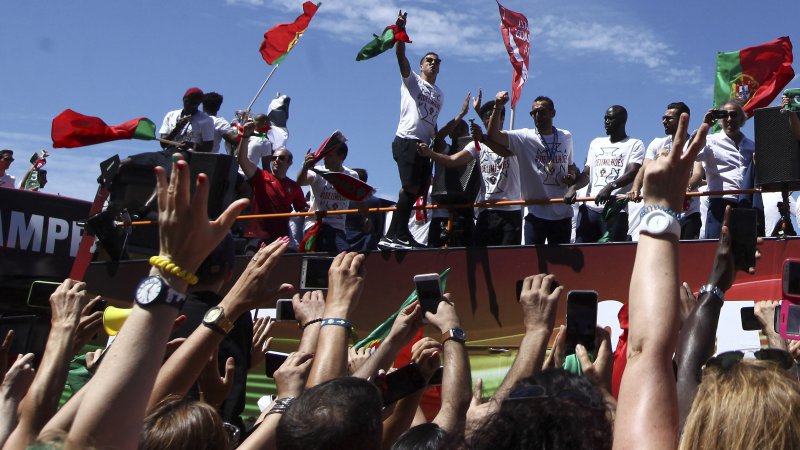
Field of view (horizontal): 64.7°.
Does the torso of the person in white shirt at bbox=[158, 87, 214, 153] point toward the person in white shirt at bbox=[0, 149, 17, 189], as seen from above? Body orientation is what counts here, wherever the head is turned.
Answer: no

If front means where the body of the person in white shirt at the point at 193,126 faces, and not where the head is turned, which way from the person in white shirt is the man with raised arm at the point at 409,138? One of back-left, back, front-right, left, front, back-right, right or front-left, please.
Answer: front-left

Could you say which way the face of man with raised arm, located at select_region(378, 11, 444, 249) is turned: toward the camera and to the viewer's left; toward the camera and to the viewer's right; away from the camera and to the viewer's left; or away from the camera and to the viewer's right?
toward the camera and to the viewer's right

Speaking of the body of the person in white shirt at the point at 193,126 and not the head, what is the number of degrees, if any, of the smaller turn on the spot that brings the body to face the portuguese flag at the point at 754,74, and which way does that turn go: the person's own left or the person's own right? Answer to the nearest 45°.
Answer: approximately 45° to the person's own left

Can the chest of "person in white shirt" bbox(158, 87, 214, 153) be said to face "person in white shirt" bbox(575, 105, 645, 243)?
no

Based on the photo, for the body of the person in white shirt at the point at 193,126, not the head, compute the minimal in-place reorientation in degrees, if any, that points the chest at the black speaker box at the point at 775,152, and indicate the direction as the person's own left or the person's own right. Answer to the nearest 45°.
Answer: approximately 45° to the person's own left

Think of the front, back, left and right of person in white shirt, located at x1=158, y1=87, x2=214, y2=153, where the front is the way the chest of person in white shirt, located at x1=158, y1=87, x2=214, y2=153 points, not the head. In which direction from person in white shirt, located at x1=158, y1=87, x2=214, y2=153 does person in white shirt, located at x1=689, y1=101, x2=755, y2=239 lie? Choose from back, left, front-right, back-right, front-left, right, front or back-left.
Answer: front-left

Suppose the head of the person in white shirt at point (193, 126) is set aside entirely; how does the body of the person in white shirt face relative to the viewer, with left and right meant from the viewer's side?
facing the viewer
